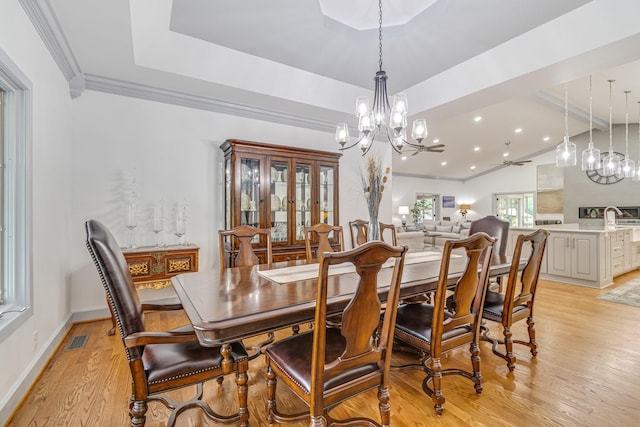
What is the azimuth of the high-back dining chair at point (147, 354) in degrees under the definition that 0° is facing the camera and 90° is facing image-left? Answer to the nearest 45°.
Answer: approximately 270°

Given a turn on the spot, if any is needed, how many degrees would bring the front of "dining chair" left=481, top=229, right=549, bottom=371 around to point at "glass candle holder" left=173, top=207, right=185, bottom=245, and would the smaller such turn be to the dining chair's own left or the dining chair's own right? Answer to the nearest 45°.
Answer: approximately 45° to the dining chair's own left

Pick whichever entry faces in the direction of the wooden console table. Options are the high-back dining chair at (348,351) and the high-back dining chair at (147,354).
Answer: the high-back dining chair at (348,351)

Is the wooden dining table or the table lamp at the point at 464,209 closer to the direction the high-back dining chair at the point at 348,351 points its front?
the wooden dining table

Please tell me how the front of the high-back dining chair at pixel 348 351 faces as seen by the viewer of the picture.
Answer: facing away from the viewer and to the left of the viewer

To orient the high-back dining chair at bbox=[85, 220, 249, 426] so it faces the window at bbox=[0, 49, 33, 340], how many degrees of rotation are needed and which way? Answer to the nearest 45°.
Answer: approximately 135° to its left

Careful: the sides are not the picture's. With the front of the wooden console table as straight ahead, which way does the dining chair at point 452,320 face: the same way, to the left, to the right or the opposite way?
the opposite way

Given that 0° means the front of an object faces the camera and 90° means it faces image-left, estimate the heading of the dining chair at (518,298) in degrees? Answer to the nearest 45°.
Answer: approximately 135°

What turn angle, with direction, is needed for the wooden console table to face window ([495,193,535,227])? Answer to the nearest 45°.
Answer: approximately 90° to its left

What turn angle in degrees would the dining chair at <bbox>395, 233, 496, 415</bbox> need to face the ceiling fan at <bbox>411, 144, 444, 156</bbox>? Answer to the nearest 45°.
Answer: approximately 45° to its right
